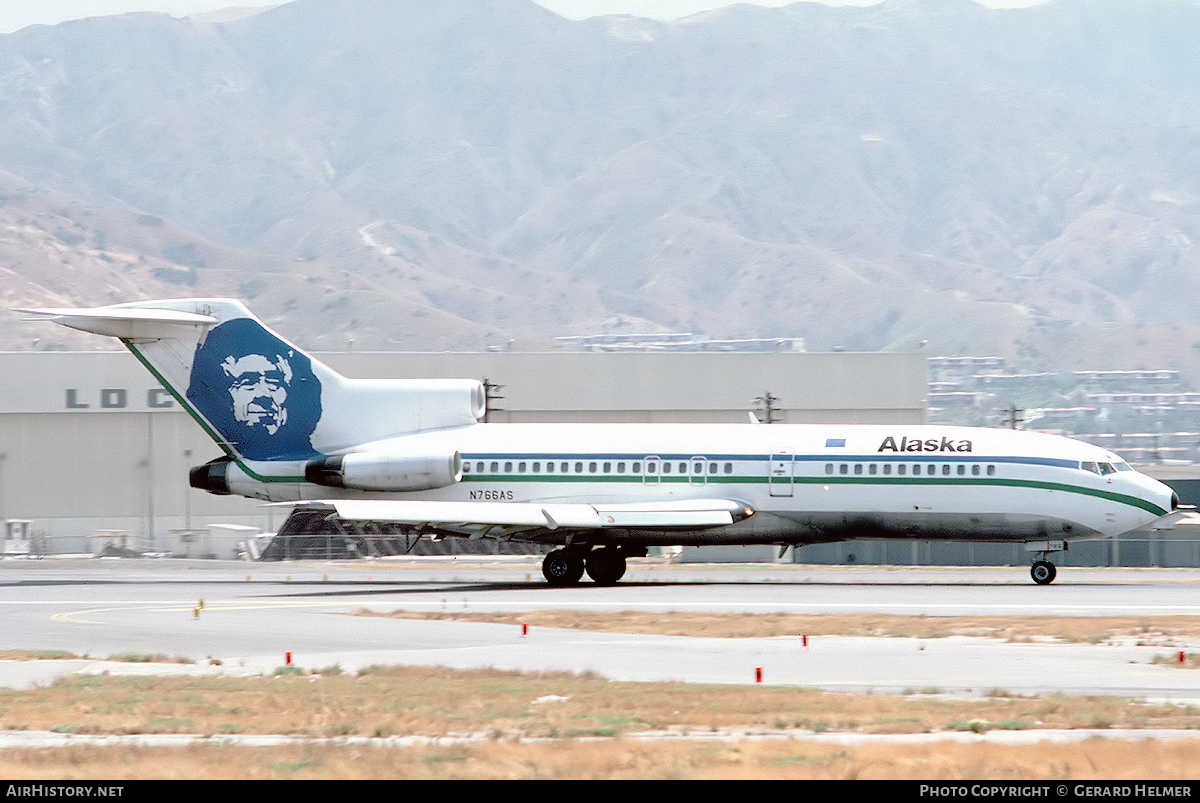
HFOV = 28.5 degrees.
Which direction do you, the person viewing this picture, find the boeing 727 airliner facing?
facing to the right of the viewer
